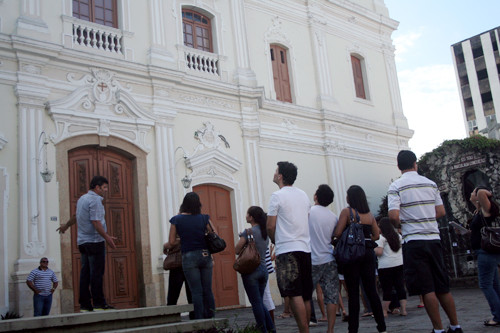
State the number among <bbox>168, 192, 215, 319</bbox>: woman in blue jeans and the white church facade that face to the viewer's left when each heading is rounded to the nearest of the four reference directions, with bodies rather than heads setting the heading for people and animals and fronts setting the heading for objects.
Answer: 0

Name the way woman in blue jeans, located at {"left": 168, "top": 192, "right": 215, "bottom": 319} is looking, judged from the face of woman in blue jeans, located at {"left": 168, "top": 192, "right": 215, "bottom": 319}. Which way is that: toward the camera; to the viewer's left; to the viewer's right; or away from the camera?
away from the camera

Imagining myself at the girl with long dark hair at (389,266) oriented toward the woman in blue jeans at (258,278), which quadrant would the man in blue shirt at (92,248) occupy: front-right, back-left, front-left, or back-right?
front-right

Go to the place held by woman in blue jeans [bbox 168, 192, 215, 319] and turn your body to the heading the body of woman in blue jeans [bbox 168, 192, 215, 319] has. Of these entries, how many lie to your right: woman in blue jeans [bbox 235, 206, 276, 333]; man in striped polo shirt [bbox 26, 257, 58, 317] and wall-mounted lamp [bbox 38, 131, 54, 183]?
1

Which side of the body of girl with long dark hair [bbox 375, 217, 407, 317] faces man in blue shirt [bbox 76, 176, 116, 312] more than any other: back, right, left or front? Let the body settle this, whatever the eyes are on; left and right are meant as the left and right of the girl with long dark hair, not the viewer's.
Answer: left

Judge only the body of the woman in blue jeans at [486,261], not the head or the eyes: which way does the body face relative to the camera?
to the viewer's left

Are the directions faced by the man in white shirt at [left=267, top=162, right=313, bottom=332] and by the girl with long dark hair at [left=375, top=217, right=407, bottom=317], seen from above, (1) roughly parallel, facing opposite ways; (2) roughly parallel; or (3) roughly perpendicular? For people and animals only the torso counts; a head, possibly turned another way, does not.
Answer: roughly parallel

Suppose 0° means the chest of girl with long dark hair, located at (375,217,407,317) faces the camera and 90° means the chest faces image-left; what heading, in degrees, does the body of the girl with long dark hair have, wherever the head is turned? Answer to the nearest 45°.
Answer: approximately 135°

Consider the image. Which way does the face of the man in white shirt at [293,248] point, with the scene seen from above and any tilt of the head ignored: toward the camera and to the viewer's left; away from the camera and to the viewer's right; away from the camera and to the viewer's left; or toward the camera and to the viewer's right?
away from the camera and to the viewer's left

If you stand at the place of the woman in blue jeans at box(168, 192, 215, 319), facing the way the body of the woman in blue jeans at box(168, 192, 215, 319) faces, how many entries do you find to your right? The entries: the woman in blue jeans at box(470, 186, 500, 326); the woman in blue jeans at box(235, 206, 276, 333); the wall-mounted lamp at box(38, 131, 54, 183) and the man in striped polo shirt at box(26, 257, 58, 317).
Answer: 2

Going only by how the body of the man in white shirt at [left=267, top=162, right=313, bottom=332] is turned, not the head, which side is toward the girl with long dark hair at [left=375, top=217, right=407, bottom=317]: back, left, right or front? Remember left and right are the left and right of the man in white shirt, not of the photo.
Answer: right

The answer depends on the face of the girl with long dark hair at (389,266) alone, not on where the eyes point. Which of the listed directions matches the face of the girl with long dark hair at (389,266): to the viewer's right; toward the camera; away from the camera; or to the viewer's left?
away from the camera

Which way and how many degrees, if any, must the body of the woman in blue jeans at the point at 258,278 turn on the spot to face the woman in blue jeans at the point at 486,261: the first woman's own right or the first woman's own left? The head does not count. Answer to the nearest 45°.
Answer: approximately 135° to the first woman's own right

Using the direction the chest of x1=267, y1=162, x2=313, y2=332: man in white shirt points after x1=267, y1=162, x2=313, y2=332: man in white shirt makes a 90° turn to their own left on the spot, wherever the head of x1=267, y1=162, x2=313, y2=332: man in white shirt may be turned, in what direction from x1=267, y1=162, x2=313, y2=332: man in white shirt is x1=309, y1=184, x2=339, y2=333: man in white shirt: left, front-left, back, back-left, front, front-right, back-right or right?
back

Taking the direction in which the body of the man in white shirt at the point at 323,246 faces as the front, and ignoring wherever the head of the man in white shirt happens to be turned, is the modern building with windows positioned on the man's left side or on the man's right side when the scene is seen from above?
on the man's right side

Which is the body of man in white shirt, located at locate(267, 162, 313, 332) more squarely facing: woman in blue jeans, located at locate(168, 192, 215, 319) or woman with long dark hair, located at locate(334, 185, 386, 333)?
the woman in blue jeans

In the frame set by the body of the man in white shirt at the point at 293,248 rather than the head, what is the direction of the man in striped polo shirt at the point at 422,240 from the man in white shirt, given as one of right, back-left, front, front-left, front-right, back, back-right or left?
back-right

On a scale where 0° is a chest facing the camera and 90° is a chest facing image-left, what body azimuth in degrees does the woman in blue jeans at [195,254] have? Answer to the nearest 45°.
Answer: approximately 180°
